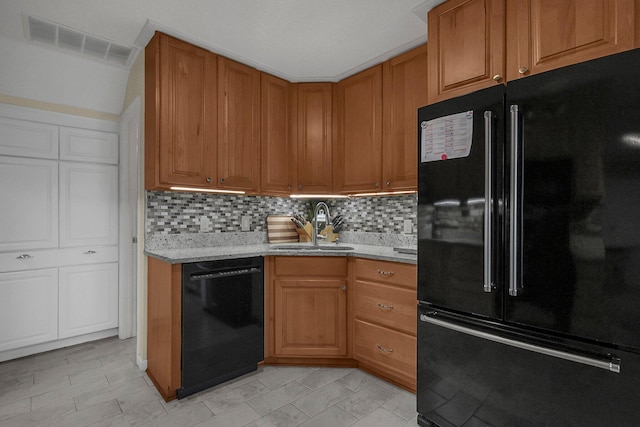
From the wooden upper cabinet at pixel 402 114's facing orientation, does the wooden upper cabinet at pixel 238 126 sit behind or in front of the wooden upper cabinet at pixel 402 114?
in front

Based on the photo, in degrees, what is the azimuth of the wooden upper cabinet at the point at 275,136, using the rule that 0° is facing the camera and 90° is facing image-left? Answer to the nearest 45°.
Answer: approximately 315°

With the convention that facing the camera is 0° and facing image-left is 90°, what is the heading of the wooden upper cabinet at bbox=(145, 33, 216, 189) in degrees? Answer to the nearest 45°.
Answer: approximately 315°

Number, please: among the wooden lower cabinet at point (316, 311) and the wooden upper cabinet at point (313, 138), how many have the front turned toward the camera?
2

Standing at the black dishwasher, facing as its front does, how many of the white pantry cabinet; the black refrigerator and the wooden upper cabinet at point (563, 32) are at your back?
1

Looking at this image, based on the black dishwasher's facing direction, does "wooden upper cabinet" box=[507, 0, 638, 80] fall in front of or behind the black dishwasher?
in front
